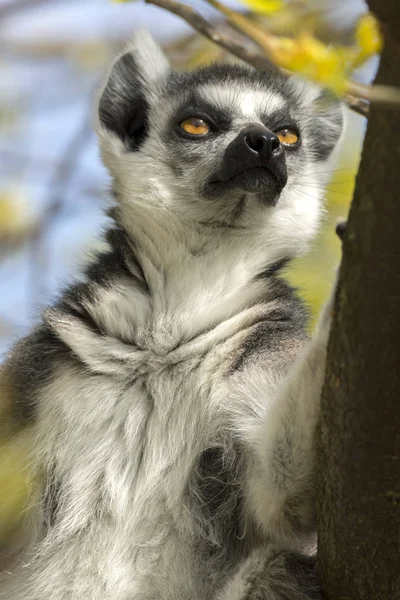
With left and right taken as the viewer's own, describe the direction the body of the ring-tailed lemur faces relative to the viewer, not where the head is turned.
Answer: facing the viewer

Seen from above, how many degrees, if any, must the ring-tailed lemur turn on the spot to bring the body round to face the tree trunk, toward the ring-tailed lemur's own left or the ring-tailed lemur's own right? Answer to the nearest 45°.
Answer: approximately 45° to the ring-tailed lemur's own left
